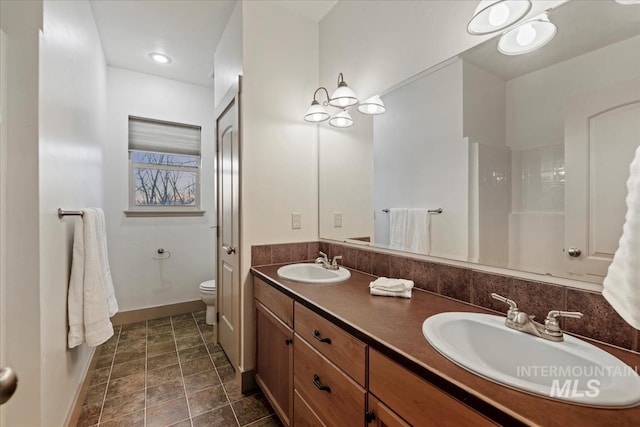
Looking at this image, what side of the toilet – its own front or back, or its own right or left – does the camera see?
left

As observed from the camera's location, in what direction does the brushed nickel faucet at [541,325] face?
facing the viewer and to the left of the viewer

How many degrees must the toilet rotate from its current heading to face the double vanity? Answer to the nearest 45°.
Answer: approximately 90° to its left

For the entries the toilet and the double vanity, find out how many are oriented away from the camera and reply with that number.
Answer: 0

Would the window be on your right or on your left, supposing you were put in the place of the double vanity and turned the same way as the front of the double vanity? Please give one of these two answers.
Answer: on your right

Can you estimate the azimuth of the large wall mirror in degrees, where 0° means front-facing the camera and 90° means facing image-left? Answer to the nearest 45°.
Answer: approximately 45°

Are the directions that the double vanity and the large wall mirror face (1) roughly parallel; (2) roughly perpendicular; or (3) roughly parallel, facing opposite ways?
roughly parallel

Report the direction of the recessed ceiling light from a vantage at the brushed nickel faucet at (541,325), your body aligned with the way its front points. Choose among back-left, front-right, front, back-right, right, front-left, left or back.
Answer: front-right

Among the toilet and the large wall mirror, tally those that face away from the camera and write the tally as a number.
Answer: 0

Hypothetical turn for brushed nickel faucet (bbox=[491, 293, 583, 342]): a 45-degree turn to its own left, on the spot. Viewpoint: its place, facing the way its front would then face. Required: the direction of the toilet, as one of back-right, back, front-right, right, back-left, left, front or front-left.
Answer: right
